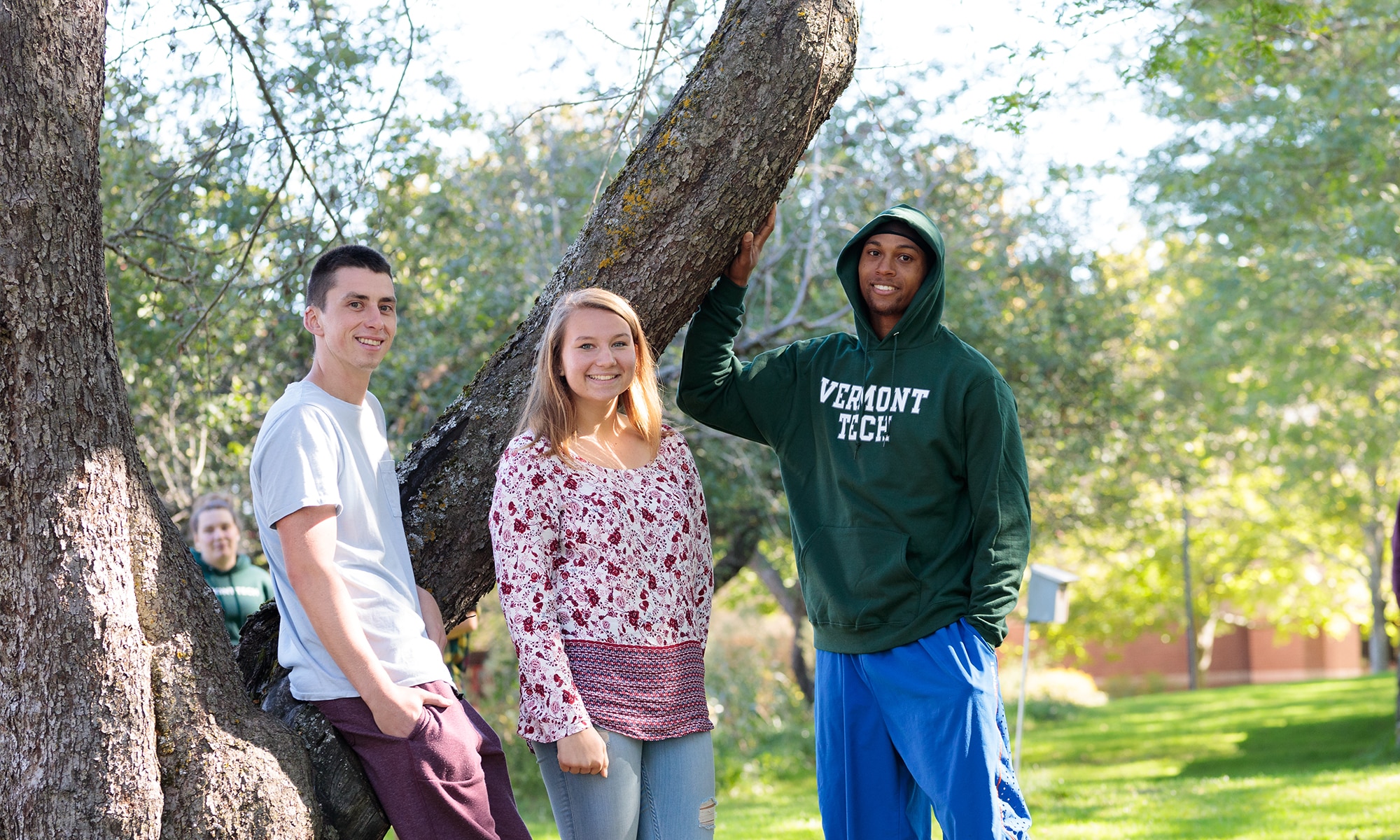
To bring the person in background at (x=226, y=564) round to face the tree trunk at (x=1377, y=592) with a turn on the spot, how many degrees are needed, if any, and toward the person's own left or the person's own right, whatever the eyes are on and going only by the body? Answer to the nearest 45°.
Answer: approximately 135° to the person's own left

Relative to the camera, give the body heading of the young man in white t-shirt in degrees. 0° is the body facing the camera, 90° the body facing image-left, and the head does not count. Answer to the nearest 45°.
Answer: approximately 315°

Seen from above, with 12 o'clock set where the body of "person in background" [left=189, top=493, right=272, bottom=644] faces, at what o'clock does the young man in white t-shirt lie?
The young man in white t-shirt is roughly at 12 o'clock from the person in background.

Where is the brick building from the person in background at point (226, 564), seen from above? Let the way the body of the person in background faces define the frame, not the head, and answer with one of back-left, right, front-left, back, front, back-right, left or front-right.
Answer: back-left

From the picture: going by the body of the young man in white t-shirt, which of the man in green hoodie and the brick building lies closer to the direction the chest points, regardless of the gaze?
the man in green hoodie

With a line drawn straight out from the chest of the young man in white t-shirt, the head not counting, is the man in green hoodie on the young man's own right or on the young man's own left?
on the young man's own left

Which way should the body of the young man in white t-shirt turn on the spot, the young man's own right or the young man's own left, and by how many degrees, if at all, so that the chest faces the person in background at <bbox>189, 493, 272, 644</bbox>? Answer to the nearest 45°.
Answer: approximately 135° to the young man's own left

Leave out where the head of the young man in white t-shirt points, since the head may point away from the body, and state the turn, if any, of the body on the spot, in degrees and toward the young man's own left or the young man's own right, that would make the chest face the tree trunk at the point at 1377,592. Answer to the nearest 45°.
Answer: approximately 90° to the young man's own left

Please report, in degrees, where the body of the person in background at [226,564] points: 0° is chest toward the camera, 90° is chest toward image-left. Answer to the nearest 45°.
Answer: approximately 0°

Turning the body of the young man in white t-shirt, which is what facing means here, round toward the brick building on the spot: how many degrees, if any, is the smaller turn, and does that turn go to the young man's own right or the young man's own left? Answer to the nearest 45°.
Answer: approximately 90° to the young man's own left
